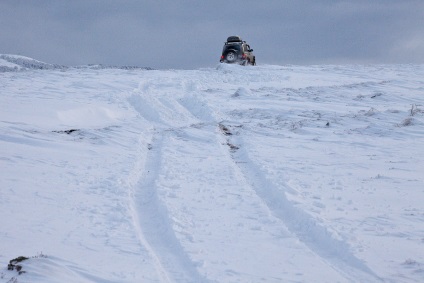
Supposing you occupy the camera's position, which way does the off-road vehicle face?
facing away from the viewer and to the right of the viewer
